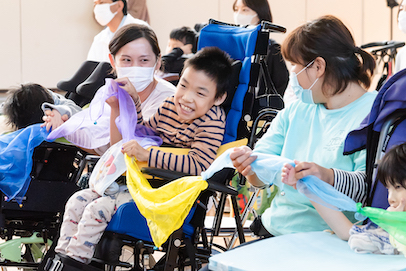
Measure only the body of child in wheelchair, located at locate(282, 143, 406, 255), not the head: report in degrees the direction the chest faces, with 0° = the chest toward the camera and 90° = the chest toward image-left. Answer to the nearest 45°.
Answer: approximately 45°

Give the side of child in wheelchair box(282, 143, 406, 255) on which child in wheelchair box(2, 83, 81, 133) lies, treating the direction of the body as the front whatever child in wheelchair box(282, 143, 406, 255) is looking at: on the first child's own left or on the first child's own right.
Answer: on the first child's own right

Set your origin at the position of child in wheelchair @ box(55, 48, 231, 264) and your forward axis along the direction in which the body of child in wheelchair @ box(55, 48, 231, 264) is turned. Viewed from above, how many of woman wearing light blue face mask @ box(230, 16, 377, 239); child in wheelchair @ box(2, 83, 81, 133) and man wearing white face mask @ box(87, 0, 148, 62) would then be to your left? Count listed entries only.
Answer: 1

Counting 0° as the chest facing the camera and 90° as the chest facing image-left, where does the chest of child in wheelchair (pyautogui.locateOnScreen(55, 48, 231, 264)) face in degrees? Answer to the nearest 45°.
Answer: approximately 45°

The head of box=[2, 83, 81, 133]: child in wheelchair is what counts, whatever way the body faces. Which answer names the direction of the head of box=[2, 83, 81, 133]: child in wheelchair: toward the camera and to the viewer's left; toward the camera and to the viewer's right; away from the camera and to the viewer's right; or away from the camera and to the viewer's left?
away from the camera and to the viewer's left

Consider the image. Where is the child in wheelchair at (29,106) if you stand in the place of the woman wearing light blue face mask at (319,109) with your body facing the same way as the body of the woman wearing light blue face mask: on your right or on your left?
on your right
